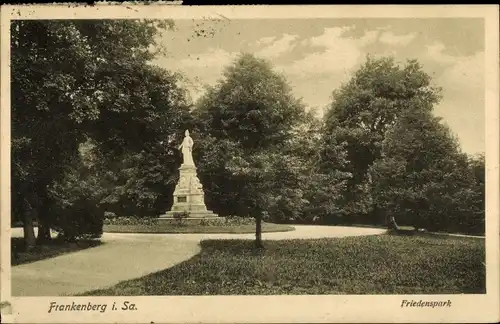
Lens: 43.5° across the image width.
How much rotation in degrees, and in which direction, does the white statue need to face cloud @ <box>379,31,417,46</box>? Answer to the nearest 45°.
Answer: approximately 135° to its left

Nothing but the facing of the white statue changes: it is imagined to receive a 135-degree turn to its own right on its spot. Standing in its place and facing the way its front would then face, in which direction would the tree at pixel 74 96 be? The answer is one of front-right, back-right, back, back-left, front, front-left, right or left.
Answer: left

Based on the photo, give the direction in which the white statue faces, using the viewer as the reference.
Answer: facing the viewer and to the left of the viewer

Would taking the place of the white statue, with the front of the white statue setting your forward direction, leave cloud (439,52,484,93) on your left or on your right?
on your left
